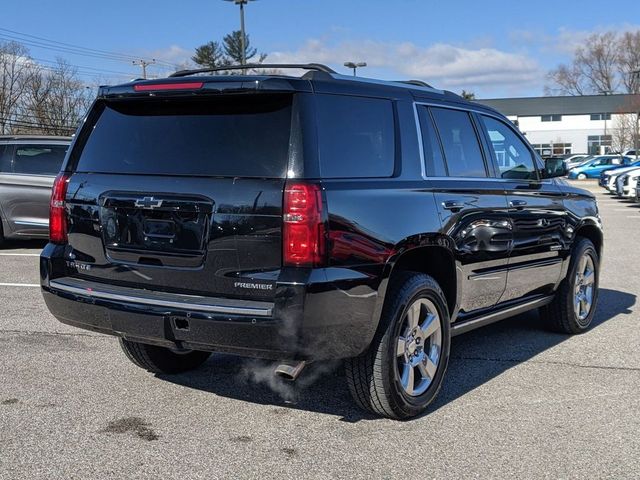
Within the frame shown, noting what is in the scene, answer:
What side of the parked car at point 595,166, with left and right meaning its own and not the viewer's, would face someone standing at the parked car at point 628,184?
left

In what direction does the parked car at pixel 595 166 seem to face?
to the viewer's left

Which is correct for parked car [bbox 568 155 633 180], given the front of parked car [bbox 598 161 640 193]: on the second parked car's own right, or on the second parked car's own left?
on the second parked car's own right

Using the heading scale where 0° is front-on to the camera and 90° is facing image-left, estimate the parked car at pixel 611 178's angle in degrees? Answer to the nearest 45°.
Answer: approximately 45°

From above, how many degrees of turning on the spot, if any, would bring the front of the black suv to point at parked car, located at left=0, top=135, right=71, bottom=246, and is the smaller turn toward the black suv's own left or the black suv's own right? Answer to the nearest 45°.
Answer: approximately 90° to the black suv's own left

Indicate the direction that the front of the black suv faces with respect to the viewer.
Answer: facing away from the viewer and to the right of the viewer

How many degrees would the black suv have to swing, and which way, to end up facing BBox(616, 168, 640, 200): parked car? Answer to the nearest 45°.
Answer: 0° — it already faces it

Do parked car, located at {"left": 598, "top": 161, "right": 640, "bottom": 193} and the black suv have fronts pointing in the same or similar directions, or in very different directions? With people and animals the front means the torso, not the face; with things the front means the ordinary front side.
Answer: very different directions

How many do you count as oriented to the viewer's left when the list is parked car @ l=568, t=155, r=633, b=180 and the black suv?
1

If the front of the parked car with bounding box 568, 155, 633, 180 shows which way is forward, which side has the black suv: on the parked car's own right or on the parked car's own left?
on the parked car's own left
